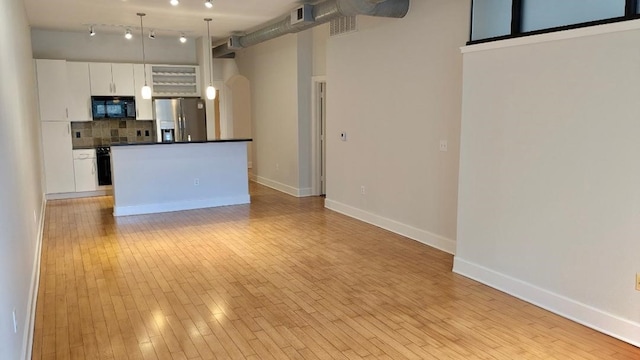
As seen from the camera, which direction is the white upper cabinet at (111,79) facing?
toward the camera

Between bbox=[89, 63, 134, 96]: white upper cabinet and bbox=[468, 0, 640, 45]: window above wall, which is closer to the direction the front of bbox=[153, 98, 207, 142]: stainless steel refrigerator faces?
the window above wall

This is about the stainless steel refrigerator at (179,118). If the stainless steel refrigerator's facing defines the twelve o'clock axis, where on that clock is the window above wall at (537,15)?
The window above wall is roughly at 11 o'clock from the stainless steel refrigerator.

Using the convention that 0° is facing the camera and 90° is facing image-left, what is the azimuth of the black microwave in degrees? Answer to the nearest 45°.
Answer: approximately 0°

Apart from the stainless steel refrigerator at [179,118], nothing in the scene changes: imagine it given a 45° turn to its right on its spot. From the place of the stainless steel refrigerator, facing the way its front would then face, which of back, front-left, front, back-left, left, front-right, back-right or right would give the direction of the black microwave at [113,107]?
front-right

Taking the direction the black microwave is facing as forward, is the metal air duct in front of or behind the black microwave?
in front
